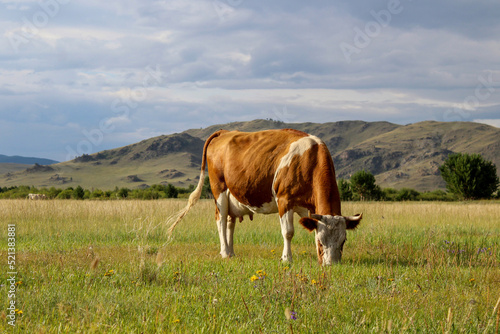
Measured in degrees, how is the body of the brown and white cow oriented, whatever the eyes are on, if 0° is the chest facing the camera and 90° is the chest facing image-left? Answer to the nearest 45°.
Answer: approximately 315°

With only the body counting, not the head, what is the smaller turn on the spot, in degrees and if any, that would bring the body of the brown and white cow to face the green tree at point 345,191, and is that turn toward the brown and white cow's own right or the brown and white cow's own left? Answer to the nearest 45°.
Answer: approximately 135° to the brown and white cow's own left

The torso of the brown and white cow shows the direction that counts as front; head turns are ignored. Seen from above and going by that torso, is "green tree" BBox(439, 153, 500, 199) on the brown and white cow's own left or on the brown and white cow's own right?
on the brown and white cow's own left

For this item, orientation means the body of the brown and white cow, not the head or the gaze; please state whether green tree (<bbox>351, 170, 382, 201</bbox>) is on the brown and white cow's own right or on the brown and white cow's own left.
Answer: on the brown and white cow's own left
